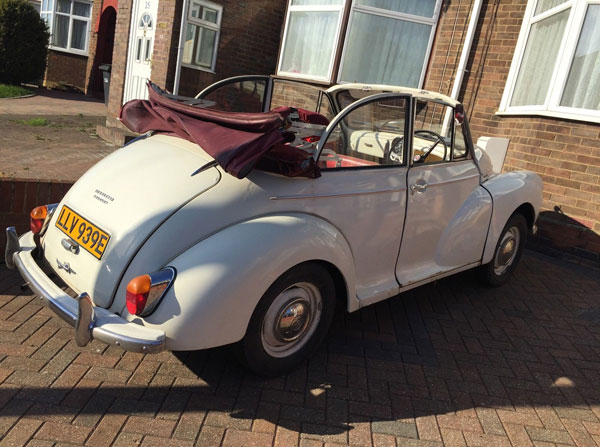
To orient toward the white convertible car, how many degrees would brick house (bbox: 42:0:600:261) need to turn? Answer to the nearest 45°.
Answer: approximately 45° to its left

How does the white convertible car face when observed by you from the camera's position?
facing away from the viewer and to the right of the viewer

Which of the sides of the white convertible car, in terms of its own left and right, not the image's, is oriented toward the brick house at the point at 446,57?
front

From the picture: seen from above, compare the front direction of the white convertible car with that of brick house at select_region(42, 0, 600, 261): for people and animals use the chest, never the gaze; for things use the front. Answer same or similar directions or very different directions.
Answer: very different directions

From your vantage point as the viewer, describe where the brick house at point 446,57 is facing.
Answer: facing the viewer and to the left of the viewer
